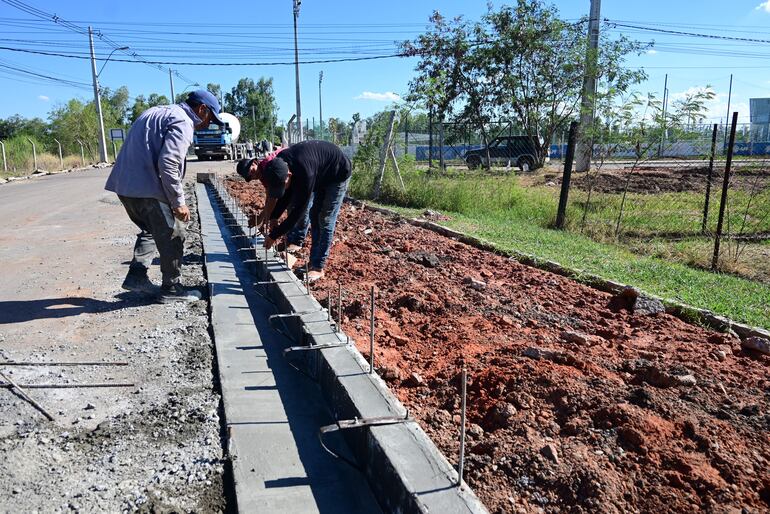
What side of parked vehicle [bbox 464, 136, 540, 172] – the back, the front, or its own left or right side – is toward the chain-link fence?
left

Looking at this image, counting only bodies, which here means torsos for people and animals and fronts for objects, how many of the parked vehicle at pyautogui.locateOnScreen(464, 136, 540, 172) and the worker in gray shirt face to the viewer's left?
1

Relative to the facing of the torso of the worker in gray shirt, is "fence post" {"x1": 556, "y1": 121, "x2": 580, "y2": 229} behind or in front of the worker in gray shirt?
in front

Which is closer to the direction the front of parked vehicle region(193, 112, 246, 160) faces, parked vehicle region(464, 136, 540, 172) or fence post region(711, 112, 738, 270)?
the fence post

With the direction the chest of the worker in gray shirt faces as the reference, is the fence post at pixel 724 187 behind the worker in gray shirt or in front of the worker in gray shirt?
in front

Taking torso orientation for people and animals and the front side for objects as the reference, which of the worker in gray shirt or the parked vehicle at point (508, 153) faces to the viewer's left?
the parked vehicle

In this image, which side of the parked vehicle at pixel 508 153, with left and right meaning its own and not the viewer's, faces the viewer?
left

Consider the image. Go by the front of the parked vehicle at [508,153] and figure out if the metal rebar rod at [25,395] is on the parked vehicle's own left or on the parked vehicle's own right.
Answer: on the parked vehicle's own left

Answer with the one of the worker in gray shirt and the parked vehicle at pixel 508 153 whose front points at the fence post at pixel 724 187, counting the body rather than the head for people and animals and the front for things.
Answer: the worker in gray shirt

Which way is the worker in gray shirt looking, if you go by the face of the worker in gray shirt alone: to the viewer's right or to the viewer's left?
to the viewer's right

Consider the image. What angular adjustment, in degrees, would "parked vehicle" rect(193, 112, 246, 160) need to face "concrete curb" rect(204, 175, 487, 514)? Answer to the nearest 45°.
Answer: approximately 45° to its left

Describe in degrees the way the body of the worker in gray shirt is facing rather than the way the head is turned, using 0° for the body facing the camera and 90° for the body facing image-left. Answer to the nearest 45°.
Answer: approximately 270°

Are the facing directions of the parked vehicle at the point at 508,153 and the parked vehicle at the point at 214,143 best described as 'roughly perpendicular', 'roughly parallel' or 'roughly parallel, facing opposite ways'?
roughly perpendicular

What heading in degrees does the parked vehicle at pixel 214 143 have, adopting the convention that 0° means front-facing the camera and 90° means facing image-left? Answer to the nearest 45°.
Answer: approximately 45°

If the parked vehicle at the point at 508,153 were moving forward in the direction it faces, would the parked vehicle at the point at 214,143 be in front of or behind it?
in front

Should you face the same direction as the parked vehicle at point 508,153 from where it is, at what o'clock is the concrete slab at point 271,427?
The concrete slab is roughly at 9 o'clock from the parked vehicle.
